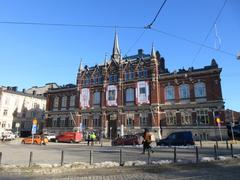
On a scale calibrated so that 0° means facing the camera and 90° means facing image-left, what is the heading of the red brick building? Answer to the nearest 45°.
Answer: approximately 45°

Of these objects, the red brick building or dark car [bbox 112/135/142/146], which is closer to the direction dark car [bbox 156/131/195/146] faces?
the dark car

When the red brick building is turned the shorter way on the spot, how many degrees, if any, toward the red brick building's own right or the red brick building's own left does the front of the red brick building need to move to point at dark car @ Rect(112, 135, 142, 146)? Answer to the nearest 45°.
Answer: approximately 45° to the red brick building's own left

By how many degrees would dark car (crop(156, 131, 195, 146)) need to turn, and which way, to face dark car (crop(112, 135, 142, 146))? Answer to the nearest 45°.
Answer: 0° — it already faces it

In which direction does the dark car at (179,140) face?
to the viewer's left
